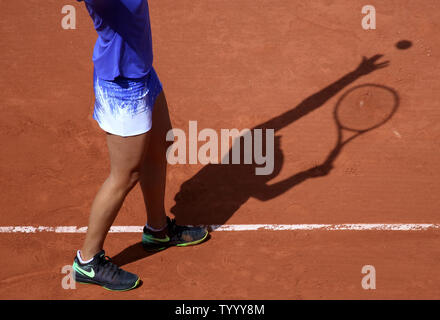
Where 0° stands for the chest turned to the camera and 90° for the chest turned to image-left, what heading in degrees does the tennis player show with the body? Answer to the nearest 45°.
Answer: approximately 270°
